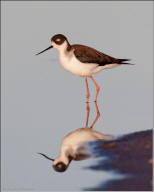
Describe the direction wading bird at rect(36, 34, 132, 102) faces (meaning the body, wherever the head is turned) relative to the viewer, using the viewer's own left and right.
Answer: facing to the left of the viewer
